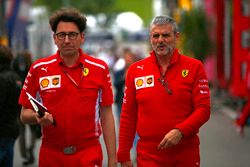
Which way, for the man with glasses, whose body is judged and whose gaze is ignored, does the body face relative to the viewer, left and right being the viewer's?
facing the viewer

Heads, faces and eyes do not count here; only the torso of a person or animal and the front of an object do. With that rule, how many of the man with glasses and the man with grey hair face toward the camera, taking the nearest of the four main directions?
2

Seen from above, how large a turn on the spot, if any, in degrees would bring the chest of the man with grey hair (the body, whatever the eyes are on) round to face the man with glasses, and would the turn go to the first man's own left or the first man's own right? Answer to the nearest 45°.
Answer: approximately 90° to the first man's own right

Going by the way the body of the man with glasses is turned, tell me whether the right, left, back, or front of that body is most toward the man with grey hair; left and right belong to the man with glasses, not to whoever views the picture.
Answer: left

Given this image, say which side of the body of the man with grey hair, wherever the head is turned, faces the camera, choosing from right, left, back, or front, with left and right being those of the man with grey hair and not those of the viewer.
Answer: front

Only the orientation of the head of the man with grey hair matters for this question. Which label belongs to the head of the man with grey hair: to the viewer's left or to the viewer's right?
to the viewer's left
